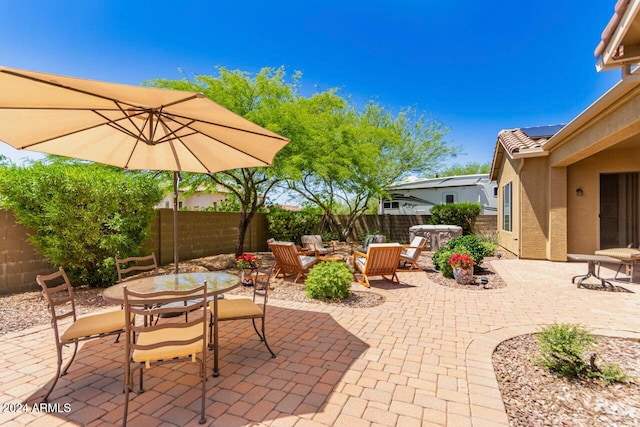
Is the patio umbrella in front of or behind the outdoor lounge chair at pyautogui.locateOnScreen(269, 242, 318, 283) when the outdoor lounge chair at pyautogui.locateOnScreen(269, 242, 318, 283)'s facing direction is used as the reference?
behind

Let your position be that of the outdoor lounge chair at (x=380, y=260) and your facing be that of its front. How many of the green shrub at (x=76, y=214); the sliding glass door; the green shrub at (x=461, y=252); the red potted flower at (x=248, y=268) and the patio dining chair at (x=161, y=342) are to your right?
2

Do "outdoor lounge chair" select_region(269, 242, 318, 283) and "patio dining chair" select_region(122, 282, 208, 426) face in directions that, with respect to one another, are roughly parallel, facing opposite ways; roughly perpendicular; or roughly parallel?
roughly perpendicular

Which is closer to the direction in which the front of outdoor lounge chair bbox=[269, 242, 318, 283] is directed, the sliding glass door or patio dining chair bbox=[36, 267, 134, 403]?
the sliding glass door

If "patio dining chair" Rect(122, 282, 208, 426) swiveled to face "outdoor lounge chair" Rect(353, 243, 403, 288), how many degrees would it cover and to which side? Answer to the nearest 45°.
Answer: approximately 45° to its right

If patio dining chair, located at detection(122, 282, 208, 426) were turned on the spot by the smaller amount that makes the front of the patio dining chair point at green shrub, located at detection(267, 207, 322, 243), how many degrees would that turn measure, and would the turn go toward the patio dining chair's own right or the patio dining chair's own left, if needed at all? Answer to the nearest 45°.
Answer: approximately 45° to the patio dining chair's own right

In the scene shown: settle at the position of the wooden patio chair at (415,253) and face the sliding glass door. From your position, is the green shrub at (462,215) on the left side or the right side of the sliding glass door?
left

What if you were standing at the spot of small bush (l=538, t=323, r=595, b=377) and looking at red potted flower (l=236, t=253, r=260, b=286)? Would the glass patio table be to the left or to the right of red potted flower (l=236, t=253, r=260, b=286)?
left

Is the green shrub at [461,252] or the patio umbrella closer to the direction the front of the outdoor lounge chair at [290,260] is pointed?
the green shrub

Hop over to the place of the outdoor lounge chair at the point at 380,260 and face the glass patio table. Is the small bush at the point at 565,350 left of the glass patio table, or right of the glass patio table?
left

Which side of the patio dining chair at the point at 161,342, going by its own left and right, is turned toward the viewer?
back

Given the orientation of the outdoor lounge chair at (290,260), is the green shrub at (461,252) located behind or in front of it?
in front

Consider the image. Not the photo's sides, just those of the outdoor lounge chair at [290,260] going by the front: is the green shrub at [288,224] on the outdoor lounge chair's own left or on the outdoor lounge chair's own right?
on the outdoor lounge chair's own left
